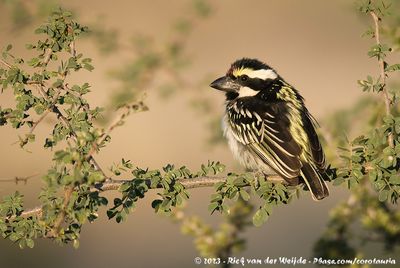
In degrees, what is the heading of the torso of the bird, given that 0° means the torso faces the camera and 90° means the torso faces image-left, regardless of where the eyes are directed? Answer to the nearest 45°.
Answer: approximately 135°
